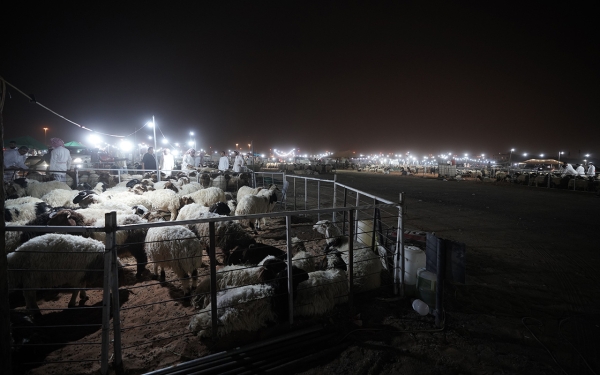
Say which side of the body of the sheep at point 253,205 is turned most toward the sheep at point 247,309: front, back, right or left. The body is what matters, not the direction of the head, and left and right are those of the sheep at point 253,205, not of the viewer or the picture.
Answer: right
